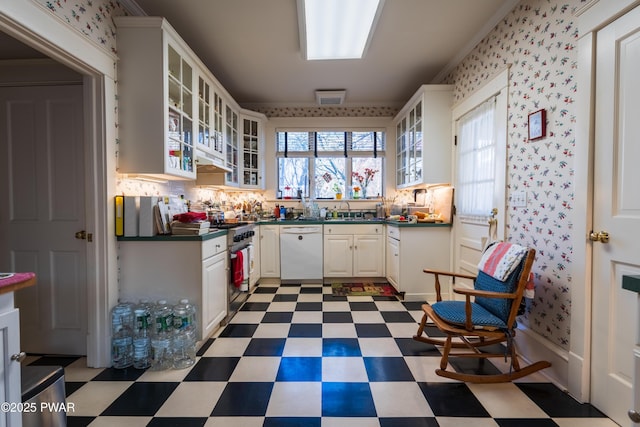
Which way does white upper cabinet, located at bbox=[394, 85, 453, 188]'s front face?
to the viewer's left

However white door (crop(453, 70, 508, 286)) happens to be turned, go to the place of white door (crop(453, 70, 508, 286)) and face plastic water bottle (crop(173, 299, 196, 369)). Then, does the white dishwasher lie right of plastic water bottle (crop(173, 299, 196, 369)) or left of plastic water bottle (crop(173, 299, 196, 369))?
right

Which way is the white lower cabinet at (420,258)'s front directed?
to the viewer's left

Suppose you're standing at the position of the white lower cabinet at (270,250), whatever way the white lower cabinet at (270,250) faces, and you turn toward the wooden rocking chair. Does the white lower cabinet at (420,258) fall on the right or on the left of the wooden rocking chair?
left

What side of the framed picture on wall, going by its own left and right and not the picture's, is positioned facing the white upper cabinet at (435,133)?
right

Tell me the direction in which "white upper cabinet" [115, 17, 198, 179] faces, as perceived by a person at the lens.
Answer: facing the viewer and to the right of the viewer

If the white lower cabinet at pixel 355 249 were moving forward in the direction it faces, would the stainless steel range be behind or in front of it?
in front

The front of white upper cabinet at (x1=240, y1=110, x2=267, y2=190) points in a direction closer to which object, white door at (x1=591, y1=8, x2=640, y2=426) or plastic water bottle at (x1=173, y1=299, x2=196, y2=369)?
the white door

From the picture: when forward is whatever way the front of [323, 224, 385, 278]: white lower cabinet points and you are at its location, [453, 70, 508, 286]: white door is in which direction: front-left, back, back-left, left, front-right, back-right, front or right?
front-left

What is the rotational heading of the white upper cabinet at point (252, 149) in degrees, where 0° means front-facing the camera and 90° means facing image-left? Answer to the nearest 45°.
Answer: approximately 315°

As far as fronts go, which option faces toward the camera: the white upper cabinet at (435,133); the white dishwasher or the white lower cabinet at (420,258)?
the white dishwasher

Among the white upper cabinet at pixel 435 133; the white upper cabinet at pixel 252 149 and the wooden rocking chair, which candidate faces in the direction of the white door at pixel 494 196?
the white upper cabinet at pixel 252 149

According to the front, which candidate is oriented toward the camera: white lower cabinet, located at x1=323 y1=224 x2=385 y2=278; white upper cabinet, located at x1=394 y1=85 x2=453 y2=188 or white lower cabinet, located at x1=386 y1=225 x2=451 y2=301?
white lower cabinet, located at x1=323 y1=224 x2=385 y2=278
